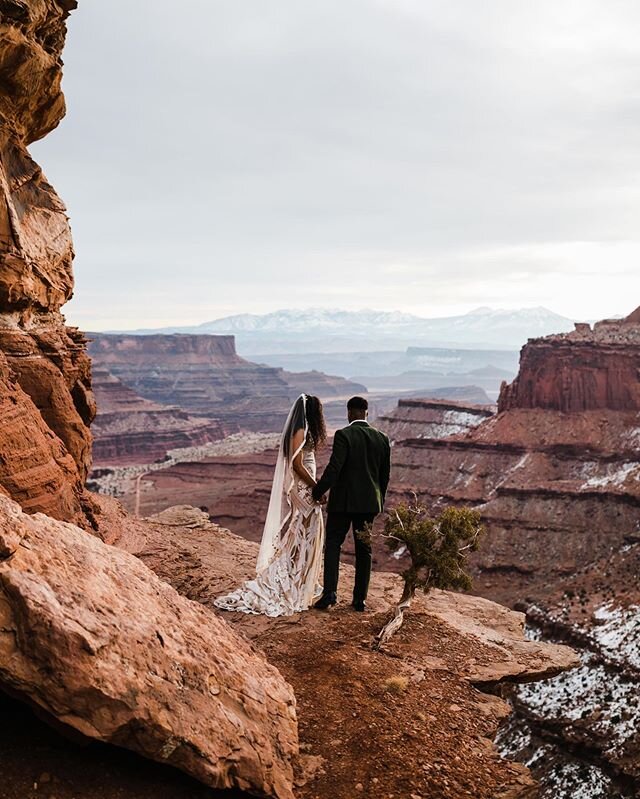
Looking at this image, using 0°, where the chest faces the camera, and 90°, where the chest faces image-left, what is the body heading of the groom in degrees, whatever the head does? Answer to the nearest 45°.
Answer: approximately 180°

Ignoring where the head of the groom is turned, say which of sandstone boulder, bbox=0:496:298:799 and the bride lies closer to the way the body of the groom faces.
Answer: the bride

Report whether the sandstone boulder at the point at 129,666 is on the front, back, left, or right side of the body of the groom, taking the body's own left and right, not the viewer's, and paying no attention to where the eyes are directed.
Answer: back

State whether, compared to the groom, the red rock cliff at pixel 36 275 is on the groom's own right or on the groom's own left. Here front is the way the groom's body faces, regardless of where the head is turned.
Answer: on the groom's own left

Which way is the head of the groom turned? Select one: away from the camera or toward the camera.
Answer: away from the camera

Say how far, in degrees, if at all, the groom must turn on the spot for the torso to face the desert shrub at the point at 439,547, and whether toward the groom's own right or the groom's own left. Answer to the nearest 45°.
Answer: approximately 90° to the groom's own right
